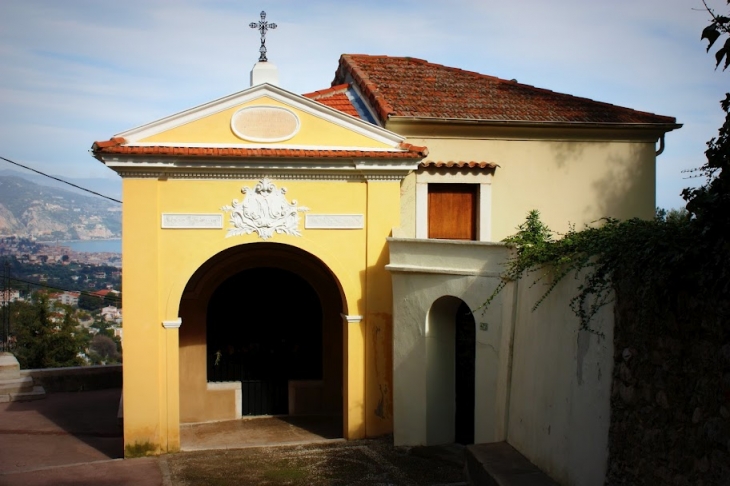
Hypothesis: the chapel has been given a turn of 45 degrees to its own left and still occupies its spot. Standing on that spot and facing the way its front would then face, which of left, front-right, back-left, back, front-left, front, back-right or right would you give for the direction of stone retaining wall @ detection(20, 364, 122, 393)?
back

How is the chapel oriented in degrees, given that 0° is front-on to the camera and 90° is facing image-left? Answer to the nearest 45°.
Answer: approximately 0°

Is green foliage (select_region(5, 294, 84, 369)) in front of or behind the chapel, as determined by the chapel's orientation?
behind

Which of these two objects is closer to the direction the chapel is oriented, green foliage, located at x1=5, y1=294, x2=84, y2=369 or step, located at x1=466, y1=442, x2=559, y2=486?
the step
